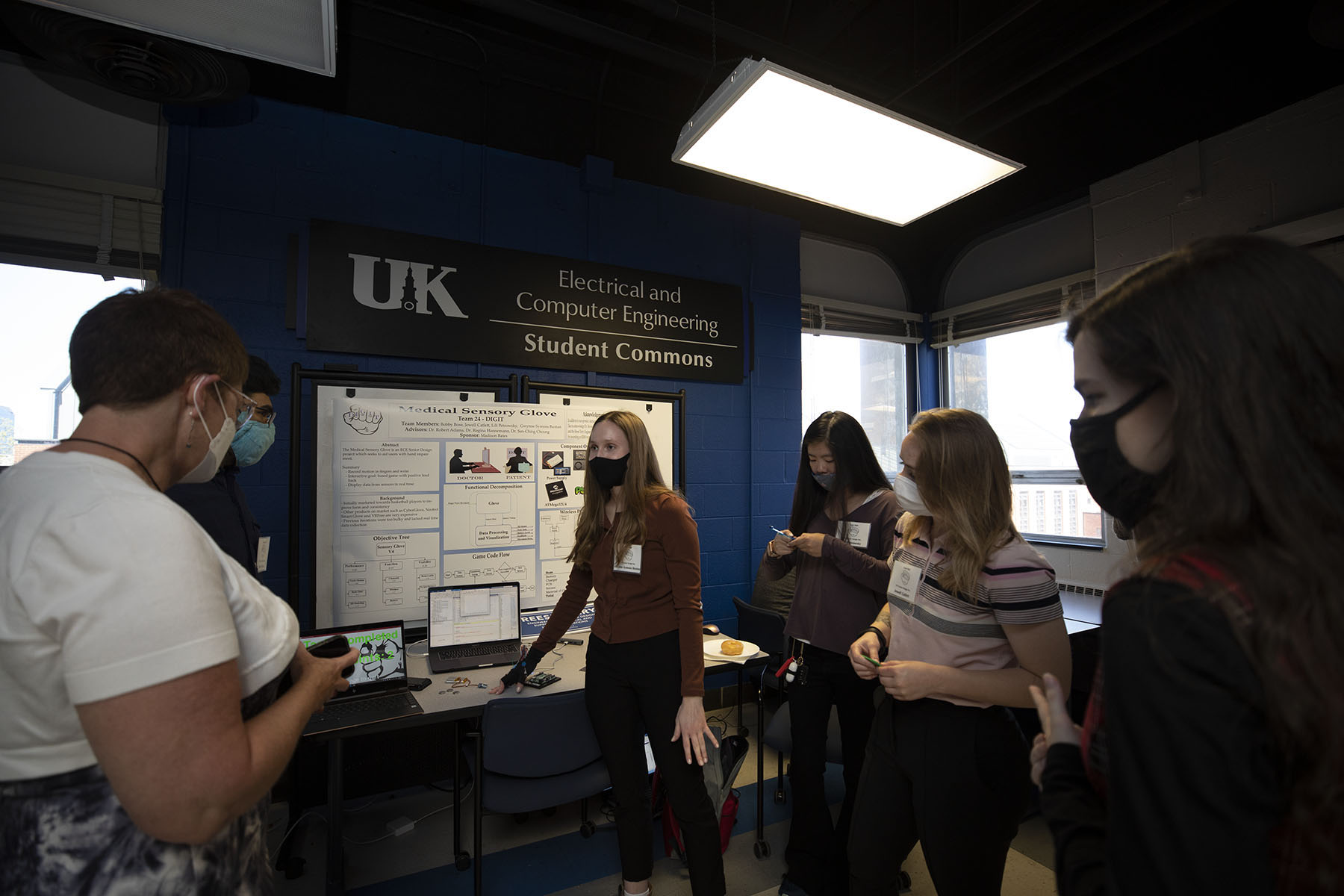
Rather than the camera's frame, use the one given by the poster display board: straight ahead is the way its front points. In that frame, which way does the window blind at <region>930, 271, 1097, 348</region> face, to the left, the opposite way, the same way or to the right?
to the right

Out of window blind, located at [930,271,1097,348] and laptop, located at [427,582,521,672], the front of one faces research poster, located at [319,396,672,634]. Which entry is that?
the window blind

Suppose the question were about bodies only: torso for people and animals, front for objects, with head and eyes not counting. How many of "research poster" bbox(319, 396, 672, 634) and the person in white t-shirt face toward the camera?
1

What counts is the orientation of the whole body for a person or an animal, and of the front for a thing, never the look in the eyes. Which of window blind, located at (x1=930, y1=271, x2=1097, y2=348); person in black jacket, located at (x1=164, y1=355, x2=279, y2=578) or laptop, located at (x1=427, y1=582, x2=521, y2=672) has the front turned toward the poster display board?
the window blind

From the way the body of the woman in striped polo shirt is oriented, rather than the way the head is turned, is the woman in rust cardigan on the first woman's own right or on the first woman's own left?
on the first woman's own right

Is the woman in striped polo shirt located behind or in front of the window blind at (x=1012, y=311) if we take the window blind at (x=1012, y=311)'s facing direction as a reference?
in front

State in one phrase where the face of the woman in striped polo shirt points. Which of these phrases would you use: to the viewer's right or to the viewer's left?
to the viewer's left

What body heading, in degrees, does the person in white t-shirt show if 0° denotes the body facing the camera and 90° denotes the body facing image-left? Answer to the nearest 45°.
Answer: approximately 225°

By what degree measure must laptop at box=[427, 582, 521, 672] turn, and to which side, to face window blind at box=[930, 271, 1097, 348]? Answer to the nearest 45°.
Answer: approximately 90° to its left

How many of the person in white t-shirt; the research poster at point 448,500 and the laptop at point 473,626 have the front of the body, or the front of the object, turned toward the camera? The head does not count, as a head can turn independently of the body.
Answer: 2

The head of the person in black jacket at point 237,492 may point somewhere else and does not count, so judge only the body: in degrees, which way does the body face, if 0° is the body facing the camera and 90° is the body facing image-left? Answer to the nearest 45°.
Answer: approximately 315°

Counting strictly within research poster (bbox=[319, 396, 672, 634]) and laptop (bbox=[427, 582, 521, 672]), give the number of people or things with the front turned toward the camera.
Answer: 2

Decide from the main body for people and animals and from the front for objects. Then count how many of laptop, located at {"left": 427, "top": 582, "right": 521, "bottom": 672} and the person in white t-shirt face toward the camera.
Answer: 1

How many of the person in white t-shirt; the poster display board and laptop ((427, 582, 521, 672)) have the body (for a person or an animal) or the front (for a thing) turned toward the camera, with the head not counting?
2
